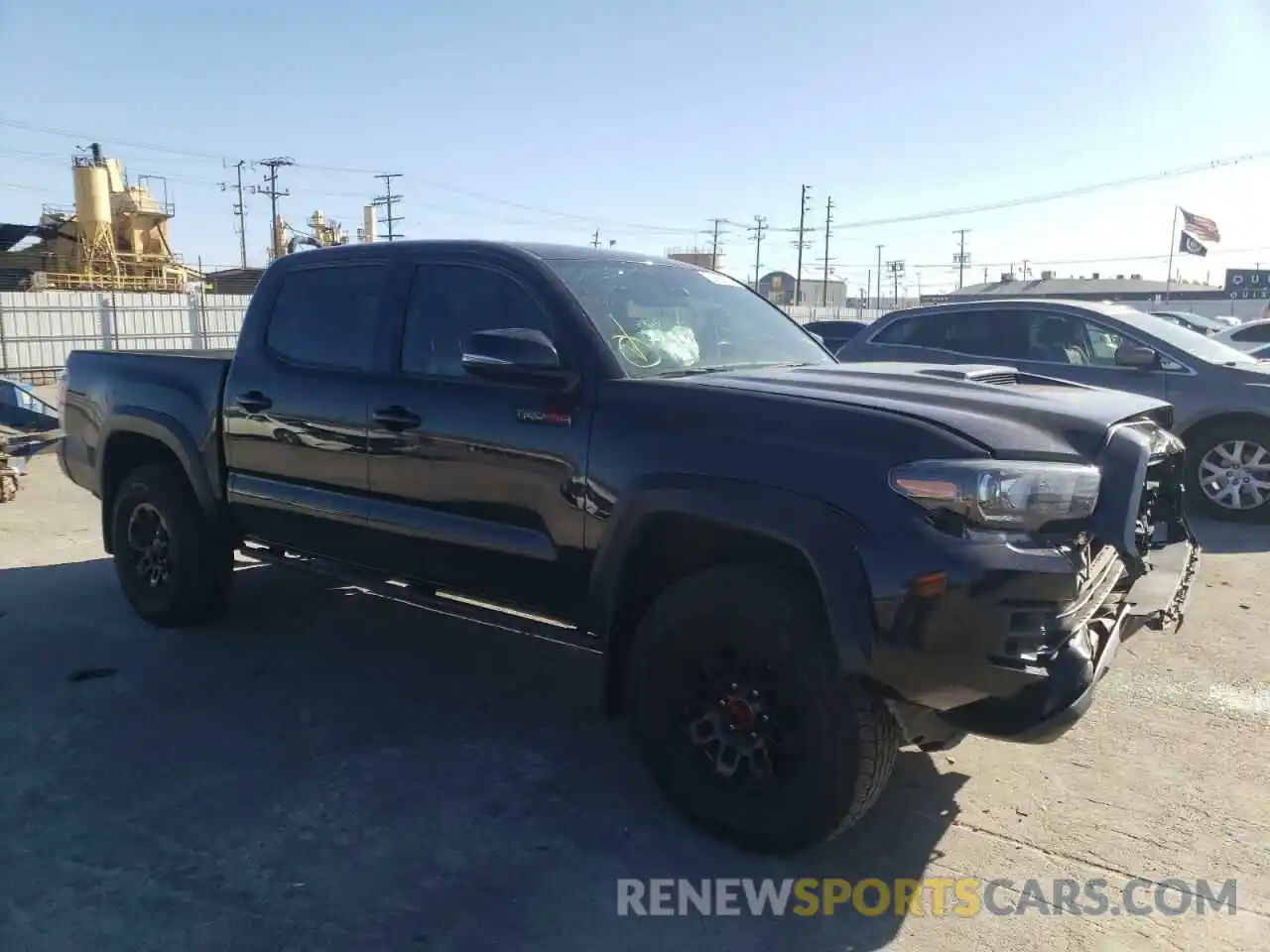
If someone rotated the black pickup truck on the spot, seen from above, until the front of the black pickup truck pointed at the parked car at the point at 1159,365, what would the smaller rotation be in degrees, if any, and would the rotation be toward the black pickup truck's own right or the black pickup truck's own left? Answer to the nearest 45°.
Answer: approximately 90° to the black pickup truck's own left

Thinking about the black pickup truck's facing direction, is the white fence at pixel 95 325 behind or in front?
behind

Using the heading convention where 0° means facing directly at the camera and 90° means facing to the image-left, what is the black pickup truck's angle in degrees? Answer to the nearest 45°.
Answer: approximately 315°

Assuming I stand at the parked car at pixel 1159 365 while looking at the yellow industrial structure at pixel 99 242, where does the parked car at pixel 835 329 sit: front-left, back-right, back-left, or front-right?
front-right

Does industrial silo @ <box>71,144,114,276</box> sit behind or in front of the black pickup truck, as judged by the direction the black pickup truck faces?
behind

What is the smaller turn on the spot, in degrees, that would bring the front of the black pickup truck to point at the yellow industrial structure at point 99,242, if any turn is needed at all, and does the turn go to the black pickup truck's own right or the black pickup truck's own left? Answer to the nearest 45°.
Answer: approximately 180°

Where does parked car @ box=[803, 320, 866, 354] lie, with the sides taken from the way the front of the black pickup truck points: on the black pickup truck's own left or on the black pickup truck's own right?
on the black pickup truck's own left
